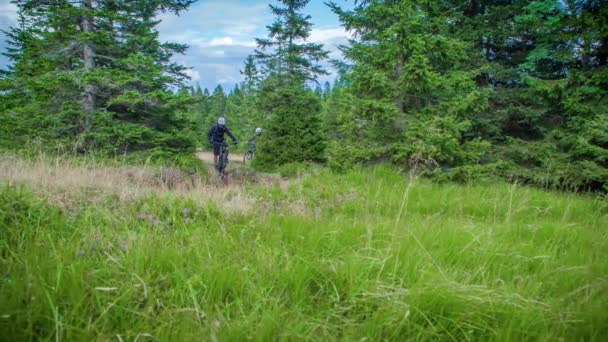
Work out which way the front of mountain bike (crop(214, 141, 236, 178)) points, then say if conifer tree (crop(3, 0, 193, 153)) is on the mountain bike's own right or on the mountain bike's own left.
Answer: on the mountain bike's own right

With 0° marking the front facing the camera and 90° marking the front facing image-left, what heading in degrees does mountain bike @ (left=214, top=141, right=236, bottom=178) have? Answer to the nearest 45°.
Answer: approximately 0°

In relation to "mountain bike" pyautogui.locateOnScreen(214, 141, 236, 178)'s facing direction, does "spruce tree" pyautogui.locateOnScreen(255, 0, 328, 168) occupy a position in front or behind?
behind

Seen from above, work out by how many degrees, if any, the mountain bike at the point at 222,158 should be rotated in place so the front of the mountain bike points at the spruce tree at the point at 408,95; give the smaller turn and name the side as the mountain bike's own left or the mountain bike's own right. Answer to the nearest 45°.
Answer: approximately 45° to the mountain bike's own left
